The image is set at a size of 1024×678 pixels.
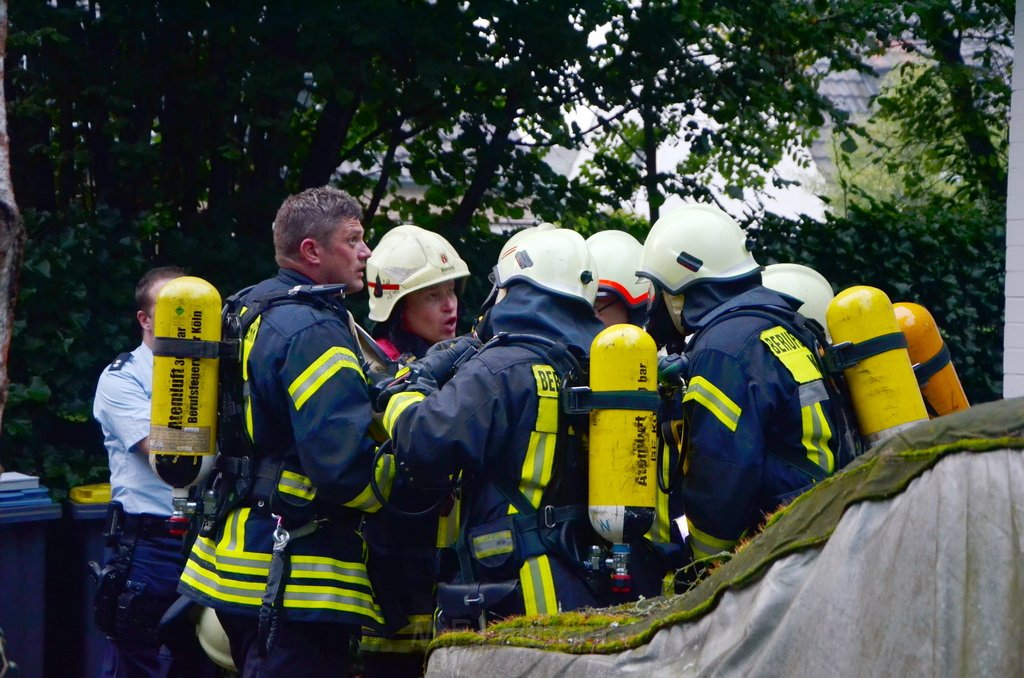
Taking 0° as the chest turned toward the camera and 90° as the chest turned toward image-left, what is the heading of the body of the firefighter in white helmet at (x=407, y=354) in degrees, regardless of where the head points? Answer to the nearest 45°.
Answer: approximately 315°

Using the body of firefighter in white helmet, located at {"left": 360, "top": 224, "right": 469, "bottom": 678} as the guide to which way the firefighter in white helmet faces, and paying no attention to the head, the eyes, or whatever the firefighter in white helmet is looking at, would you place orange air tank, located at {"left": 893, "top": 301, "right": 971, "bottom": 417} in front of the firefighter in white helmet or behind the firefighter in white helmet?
in front

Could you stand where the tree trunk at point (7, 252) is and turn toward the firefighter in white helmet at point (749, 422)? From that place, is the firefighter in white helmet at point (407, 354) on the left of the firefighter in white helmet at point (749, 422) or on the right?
left

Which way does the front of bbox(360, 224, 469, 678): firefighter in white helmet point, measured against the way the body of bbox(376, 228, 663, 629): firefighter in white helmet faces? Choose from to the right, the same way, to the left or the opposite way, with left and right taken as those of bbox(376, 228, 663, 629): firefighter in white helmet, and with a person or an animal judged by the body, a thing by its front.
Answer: the opposite way

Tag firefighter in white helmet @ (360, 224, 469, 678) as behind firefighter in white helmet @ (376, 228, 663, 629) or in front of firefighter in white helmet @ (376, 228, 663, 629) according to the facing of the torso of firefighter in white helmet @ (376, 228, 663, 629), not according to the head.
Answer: in front

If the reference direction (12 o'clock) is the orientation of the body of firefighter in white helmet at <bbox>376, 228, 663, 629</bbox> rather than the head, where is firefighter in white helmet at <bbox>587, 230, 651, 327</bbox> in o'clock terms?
firefighter in white helmet at <bbox>587, 230, 651, 327</bbox> is roughly at 2 o'clock from firefighter in white helmet at <bbox>376, 228, 663, 629</bbox>.

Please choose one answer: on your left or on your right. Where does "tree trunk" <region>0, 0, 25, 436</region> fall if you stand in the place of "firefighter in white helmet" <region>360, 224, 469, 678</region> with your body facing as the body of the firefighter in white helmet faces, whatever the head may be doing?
on your right

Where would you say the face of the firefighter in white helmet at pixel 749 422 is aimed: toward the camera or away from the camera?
away from the camera

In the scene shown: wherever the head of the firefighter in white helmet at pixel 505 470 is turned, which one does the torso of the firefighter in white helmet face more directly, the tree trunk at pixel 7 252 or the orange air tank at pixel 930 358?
the tree trunk

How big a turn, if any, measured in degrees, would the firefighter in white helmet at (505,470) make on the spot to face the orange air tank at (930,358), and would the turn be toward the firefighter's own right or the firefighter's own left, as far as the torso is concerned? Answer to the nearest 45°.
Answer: approximately 90° to the firefighter's own right

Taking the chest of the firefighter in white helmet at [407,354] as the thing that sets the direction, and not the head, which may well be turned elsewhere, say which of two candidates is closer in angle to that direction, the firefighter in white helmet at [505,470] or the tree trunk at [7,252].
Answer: the firefighter in white helmet

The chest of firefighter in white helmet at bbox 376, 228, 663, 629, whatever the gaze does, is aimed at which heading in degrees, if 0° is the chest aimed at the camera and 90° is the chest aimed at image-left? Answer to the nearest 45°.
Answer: approximately 135°

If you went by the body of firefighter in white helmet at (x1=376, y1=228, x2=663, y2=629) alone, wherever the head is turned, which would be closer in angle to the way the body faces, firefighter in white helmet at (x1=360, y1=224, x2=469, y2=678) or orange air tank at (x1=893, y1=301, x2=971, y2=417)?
the firefighter in white helmet
